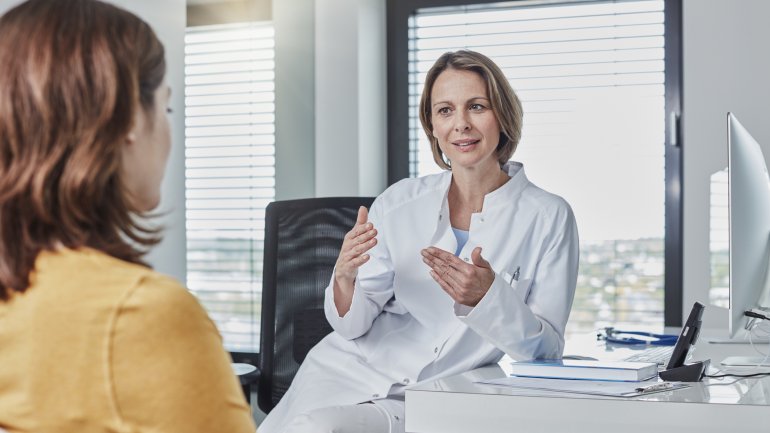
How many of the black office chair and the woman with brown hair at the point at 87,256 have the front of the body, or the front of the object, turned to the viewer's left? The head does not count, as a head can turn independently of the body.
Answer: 0

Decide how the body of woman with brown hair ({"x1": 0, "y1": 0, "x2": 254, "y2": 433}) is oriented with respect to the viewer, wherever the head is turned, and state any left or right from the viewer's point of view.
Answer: facing away from the viewer and to the right of the viewer

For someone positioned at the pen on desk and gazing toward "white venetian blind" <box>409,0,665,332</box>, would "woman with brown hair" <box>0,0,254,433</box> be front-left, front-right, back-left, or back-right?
back-left

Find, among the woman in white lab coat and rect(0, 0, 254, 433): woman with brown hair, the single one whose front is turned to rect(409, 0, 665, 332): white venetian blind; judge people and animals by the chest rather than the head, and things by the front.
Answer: the woman with brown hair

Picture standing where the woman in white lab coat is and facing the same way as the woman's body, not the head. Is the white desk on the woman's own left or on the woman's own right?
on the woman's own left

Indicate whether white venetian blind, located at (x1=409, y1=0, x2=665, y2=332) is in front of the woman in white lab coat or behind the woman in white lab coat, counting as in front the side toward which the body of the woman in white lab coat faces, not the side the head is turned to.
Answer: behind

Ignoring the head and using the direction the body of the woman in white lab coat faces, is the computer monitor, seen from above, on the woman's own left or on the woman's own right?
on the woman's own left

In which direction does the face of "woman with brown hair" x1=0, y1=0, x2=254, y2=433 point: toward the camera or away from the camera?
away from the camera

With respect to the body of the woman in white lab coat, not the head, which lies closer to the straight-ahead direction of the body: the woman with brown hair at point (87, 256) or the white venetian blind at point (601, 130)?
the woman with brown hair

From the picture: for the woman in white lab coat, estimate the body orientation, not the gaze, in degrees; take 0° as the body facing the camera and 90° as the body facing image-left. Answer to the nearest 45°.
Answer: approximately 45°

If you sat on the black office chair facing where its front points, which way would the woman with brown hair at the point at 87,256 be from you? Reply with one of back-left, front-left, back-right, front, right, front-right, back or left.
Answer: front-right

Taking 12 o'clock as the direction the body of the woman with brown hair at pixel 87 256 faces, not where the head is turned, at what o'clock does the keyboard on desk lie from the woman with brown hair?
The keyboard on desk is roughly at 12 o'clock from the woman with brown hair.

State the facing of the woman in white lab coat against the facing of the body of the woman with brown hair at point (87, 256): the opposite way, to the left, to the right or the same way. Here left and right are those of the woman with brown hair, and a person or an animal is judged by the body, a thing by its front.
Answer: the opposite way
